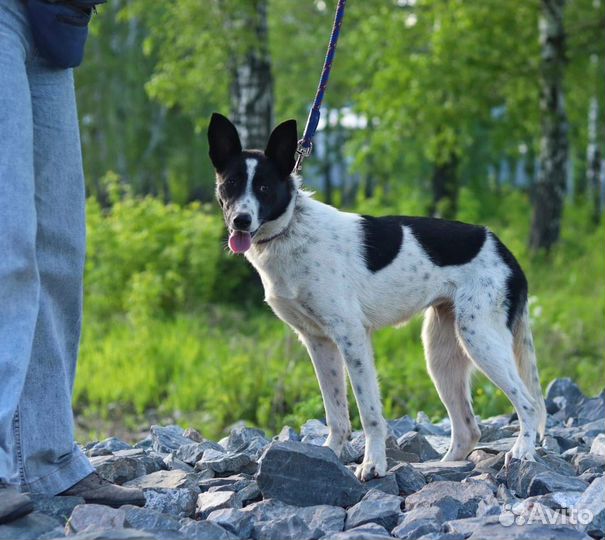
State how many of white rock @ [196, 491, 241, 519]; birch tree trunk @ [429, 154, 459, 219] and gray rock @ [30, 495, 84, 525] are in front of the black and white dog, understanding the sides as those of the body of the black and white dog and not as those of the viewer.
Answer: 2

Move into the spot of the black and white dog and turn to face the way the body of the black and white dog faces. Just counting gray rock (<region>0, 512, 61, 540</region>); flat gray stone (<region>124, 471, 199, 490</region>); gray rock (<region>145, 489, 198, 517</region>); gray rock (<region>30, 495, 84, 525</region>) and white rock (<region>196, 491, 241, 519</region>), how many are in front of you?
5

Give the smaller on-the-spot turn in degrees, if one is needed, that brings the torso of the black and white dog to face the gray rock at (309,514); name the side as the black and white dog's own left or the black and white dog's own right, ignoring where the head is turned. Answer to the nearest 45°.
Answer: approximately 45° to the black and white dog's own left

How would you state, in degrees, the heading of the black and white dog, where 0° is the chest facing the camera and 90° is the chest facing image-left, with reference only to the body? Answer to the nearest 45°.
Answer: approximately 45°

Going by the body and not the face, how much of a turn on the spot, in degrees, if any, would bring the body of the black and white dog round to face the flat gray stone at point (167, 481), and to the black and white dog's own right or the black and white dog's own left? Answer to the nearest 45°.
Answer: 0° — it already faces it

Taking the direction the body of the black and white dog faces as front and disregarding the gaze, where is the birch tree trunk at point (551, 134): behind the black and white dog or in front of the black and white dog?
behind

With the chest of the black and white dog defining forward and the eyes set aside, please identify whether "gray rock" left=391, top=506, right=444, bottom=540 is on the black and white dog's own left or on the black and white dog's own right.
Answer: on the black and white dog's own left

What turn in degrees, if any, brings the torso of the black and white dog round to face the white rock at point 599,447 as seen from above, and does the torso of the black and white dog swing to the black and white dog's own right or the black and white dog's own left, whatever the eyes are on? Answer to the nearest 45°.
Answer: approximately 135° to the black and white dog's own left

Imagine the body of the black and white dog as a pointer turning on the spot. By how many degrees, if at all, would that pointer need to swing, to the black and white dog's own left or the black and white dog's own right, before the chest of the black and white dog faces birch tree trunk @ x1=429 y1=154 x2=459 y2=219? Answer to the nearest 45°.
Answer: approximately 135° to the black and white dog's own right

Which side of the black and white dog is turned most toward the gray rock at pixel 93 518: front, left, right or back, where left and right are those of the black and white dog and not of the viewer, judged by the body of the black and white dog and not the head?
front

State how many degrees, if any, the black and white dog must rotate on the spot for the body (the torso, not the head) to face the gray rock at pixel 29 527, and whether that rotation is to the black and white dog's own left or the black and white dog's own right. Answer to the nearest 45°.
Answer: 0° — it already faces it

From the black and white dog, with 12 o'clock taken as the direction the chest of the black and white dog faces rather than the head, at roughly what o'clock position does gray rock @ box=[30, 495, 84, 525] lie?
The gray rock is roughly at 12 o'clock from the black and white dog.

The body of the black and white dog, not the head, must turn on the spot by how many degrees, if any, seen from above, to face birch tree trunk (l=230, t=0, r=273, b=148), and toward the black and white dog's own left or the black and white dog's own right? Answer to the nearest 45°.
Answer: approximately 135° to the black and white dog's own right
